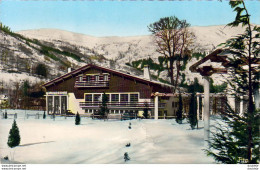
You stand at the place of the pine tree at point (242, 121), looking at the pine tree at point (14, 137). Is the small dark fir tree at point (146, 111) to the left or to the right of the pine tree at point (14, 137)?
right

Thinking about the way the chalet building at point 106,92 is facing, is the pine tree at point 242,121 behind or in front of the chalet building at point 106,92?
in front

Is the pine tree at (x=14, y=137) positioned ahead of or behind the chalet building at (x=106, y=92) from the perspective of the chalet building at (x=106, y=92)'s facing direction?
ahead

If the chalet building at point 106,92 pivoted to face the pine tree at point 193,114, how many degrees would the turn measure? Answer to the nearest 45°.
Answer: approximately 45° to its left

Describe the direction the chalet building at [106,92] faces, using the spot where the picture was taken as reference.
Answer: facing the viewer
